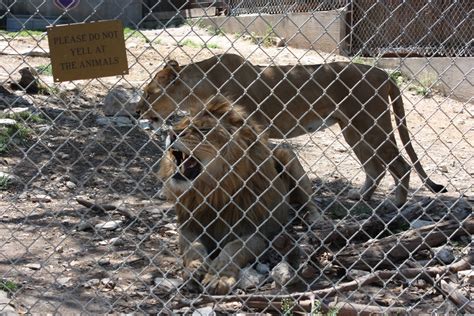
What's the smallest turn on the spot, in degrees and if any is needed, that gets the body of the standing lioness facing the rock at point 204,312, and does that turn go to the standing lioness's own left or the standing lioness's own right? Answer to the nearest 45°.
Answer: approximately 90° to the standing lioness's own left

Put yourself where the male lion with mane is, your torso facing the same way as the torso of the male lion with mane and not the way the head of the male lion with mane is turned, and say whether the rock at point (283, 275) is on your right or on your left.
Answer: on your left

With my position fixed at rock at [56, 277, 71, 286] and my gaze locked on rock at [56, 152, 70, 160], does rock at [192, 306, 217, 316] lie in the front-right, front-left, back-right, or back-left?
back-right

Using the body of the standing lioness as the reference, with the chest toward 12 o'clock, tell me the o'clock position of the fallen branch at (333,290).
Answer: The fallen branch is roughly at 9 o'clock from the standing lioness.

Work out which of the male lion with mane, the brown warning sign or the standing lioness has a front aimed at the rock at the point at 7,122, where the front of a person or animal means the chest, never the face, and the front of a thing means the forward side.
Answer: the standing lioness

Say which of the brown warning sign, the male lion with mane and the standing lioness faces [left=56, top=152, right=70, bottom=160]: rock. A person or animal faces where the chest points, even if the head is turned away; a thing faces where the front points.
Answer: the standing lioness

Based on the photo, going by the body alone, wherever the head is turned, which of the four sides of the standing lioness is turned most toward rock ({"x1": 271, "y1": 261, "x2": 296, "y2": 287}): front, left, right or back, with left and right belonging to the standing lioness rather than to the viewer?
left

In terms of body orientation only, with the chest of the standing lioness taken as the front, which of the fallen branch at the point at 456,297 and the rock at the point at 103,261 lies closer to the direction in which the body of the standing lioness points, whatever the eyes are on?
the rock

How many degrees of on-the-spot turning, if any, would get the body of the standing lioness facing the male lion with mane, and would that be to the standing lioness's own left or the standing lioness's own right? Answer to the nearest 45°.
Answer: approximately 90° to the standing lioness's own left

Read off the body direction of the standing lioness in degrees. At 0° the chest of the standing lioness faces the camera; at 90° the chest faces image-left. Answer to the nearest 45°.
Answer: approximately 90°

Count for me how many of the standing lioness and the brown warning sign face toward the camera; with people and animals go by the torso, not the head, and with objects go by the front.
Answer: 1

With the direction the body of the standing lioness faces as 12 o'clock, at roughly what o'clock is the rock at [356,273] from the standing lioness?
The rock is roughly at 9 o'clock from the standing lioness.
